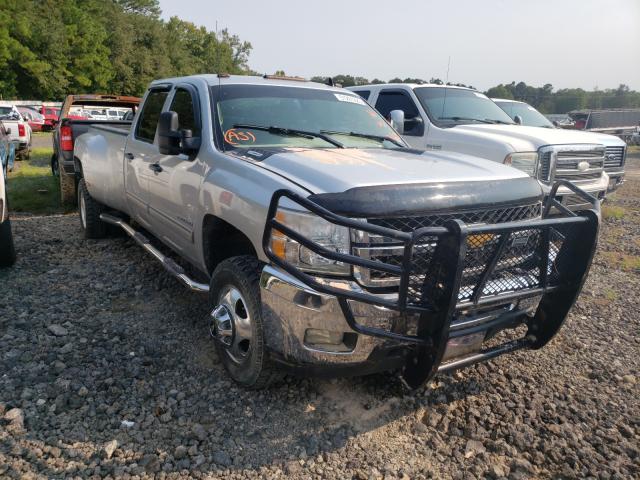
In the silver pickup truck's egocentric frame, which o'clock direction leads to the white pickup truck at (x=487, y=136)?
The white pickup truck is roughly at 8 o'clock from the silver pickup truck.

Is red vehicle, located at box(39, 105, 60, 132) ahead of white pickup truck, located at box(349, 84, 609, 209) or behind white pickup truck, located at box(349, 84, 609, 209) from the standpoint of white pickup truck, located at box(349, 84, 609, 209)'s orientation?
behind

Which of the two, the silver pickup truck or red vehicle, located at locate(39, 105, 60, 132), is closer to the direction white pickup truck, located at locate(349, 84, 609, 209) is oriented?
the silver pickup truck

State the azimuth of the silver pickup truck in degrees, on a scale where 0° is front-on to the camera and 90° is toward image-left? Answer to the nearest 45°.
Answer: approximately 315°

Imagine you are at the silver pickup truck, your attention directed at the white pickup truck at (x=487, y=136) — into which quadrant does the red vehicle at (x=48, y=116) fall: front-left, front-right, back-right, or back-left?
front-left

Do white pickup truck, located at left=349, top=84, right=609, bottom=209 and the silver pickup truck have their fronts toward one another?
no

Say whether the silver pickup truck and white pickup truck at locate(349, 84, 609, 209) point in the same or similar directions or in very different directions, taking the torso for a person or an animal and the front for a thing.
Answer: same or similar directions

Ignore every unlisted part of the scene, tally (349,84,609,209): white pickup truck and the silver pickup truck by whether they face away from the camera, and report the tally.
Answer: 0

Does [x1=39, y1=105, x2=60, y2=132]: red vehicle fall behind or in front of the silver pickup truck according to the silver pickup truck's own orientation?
behind

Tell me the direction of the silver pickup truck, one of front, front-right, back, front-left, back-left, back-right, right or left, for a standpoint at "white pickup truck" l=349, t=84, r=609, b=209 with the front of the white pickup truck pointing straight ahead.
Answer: front-right
